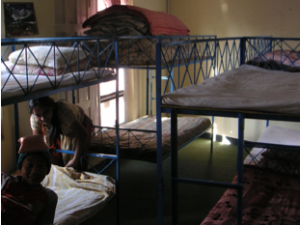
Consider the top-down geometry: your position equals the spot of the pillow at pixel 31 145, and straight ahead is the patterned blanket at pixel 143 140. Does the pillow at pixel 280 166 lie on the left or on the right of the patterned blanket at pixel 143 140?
right

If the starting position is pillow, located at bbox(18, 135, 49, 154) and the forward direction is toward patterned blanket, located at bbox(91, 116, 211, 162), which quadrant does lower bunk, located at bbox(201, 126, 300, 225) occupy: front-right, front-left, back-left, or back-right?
front-right

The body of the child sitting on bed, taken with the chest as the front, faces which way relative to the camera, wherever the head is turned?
toward the camera

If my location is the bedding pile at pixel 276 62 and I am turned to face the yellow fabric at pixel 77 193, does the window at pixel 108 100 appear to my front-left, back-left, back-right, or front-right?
front-right

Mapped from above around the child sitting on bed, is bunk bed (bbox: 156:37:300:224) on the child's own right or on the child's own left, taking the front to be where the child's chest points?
on the child's own left

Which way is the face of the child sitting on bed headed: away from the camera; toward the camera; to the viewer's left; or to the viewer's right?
toward the camera
